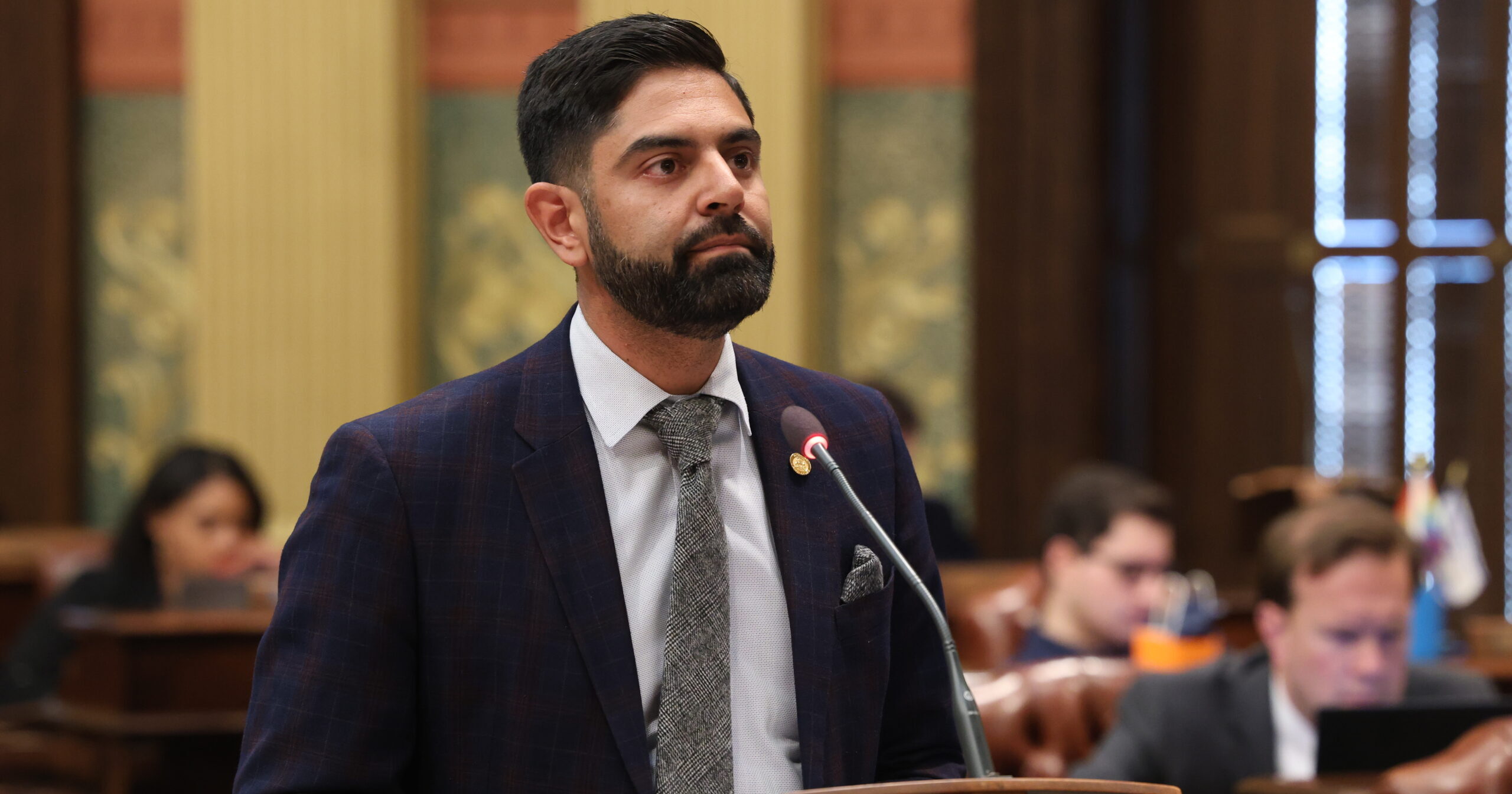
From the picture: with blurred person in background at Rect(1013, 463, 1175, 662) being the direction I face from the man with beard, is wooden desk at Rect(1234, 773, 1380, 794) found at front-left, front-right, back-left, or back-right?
front-right

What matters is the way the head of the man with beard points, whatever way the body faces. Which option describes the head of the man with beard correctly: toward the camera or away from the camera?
toward the camera

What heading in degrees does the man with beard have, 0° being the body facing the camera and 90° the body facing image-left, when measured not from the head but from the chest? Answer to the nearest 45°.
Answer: approximately 315°

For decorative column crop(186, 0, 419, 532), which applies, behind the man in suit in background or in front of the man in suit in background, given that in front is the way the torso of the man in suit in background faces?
behind

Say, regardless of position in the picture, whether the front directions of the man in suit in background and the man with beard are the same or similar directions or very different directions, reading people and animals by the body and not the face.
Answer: same or similar directions

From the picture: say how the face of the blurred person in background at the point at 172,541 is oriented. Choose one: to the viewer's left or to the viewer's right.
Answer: to the viewer's right

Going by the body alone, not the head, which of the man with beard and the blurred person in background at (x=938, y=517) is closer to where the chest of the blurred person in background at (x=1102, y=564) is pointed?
the man with beard

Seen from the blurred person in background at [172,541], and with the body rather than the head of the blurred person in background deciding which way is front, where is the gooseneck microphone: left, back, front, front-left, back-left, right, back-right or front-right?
front-right

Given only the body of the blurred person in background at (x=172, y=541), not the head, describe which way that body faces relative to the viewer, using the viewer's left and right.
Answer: facing the viewer and to the right of the viewer

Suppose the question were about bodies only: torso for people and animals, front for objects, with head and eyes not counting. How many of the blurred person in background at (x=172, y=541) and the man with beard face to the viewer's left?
0

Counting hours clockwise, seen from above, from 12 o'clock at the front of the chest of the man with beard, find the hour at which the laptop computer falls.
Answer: The laptop computer is roughly at 9 o'clock from the man with beard.

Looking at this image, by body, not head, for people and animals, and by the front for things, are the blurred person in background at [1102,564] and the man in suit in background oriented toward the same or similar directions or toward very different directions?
same or similar directions

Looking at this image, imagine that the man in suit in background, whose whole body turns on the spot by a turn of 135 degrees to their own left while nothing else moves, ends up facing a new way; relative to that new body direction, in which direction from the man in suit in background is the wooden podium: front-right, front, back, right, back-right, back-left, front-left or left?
back

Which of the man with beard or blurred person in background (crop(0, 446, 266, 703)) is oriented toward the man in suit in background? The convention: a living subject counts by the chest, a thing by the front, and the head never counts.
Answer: the blurred person in background
